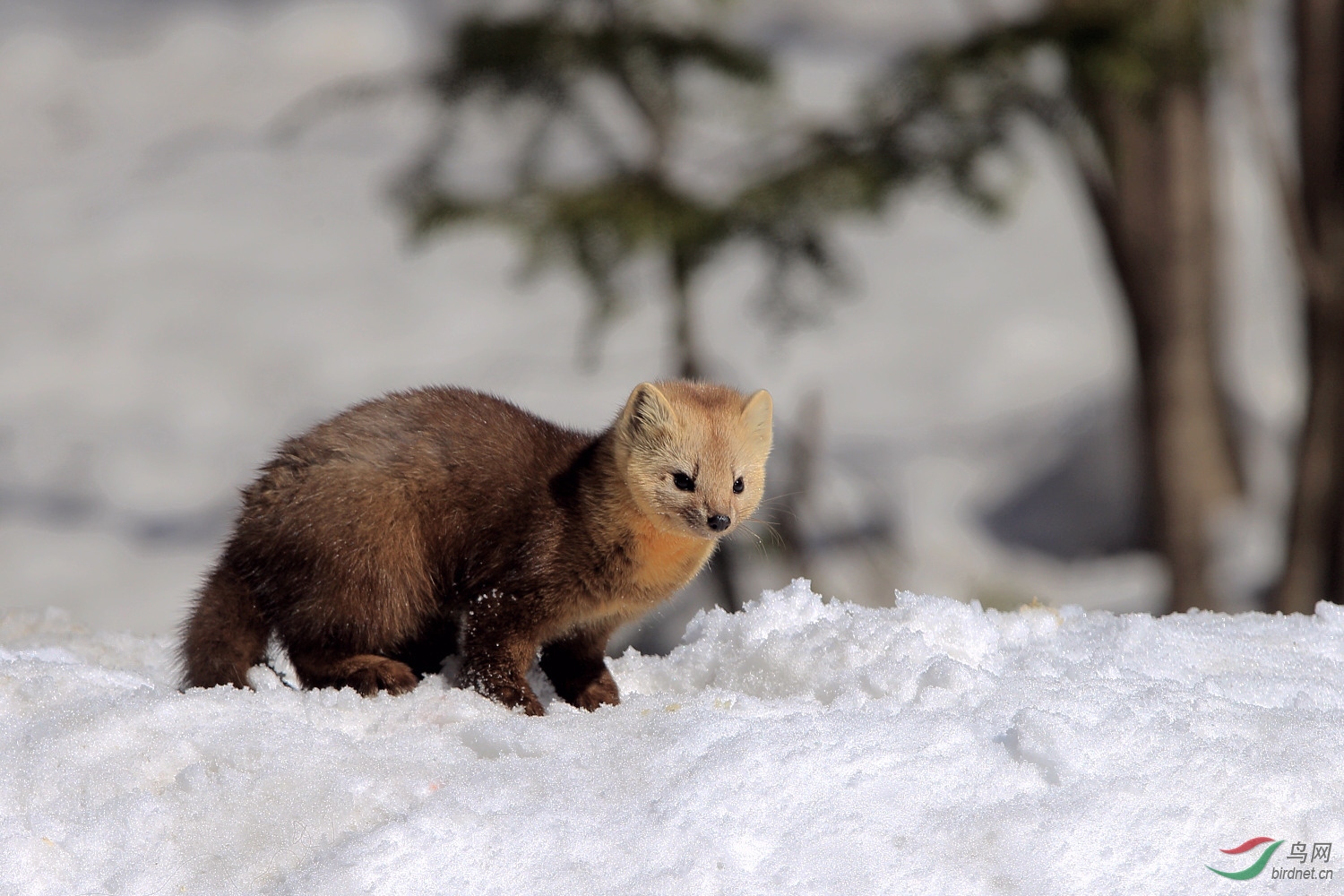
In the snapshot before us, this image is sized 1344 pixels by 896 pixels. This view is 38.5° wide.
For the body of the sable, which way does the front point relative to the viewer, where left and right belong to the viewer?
facing the viewer and to the right of the viewer

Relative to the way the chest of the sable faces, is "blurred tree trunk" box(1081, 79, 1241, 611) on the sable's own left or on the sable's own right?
on the sable's own left

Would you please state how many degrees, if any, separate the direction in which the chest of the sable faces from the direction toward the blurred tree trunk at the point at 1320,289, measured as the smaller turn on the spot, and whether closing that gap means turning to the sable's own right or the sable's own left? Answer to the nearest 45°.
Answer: approximately 90° to the sable's own left
